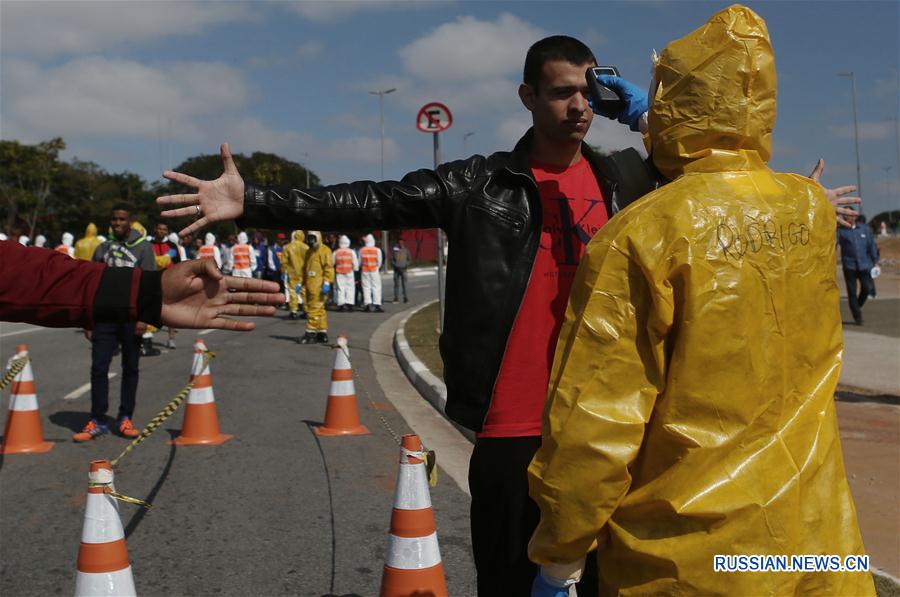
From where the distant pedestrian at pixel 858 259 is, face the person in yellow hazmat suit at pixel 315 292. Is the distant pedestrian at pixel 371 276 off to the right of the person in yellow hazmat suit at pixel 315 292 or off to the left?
right

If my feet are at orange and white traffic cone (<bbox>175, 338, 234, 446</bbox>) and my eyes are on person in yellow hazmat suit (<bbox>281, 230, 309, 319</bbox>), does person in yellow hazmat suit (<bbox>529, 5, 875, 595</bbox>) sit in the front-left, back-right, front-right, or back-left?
back-right

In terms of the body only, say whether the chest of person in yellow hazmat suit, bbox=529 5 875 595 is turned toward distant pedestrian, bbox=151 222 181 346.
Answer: yes

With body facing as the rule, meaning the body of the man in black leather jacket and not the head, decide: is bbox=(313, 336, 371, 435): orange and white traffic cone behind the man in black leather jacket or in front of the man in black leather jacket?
behind

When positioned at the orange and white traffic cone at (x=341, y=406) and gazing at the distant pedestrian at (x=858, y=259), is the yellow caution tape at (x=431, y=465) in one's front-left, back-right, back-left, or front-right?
back-right

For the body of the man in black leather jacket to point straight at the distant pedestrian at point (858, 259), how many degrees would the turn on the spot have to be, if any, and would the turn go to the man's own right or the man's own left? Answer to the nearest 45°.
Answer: approximately 90° to the man's own left

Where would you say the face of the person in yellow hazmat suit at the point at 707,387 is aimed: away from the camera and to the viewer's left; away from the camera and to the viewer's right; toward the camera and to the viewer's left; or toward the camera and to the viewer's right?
away from the camera and to the viewer's left

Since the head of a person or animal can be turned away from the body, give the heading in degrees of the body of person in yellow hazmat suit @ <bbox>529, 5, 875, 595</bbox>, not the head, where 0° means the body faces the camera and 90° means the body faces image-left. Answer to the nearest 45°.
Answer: approximately 135°

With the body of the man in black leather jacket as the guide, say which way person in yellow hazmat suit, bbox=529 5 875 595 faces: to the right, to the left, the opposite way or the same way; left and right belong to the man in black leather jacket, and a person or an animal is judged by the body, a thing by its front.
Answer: the opposite way

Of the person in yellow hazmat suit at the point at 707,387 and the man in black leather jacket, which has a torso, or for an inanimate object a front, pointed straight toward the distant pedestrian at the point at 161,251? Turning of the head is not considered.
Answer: the person in yellow hazmat suit
